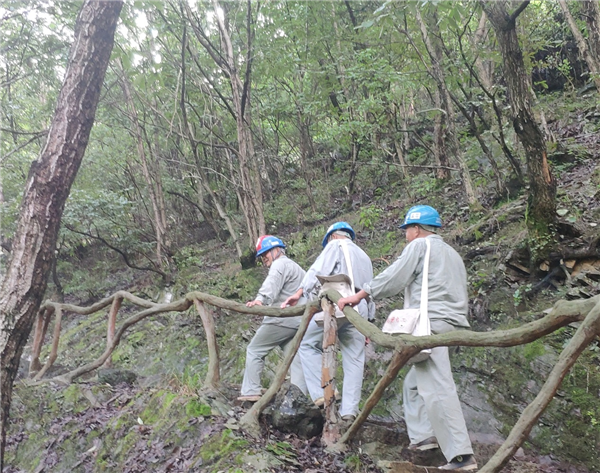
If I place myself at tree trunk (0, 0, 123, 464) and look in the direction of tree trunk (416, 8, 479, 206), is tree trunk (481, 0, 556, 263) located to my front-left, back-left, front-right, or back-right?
front-right

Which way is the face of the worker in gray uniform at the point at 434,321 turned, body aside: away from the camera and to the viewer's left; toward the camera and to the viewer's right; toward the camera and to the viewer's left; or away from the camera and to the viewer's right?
away from the camera and to the viewer's left

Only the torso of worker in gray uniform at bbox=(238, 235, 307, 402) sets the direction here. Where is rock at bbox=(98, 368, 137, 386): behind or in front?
in front
